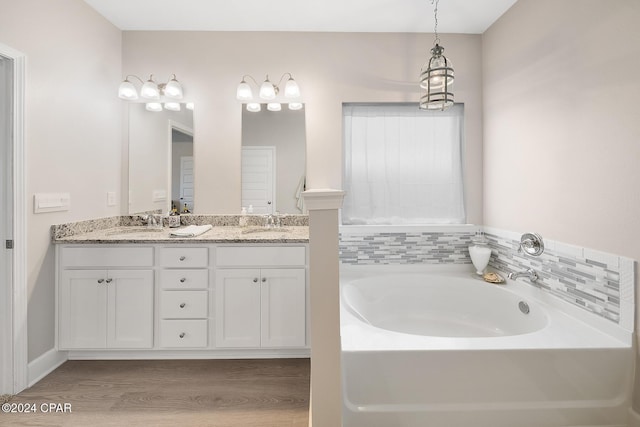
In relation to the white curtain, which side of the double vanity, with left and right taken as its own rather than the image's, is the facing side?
left

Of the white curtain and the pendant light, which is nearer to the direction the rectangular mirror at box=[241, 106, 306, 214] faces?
the pendant light

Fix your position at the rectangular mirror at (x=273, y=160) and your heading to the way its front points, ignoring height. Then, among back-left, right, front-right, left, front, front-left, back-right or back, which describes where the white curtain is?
left

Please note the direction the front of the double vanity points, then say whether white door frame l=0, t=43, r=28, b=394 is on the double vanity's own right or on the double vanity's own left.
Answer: on the double vanity's own right

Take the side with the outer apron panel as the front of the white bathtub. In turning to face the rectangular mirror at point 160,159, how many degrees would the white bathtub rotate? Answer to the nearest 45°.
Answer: approximately 90° to its right

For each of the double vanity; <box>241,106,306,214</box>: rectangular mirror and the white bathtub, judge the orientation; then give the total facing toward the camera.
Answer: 3

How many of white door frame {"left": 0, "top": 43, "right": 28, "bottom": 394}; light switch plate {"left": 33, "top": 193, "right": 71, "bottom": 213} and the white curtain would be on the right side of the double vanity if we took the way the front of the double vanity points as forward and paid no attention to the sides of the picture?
2

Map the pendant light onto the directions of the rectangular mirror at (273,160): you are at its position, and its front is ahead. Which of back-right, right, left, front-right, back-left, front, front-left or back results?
front-left

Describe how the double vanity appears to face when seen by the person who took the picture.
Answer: facing the viewer

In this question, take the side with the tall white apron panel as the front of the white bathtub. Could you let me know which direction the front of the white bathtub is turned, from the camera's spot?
facing the viewer
